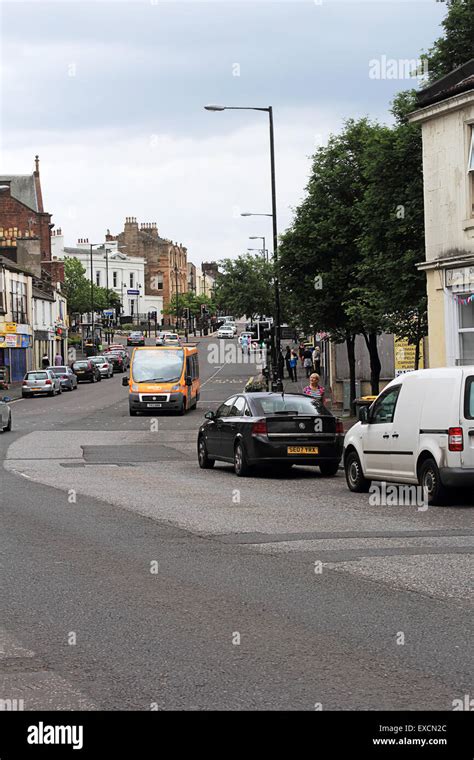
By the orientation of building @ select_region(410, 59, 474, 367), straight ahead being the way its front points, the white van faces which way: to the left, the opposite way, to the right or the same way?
to the right

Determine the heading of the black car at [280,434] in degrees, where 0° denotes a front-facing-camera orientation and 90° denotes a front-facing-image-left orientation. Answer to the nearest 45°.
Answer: approximately 135°

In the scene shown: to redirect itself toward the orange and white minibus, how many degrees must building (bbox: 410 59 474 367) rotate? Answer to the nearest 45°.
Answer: approximately 90° to its right

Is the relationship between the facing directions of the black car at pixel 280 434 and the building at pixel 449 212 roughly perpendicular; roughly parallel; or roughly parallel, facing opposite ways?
roughly perpendicular

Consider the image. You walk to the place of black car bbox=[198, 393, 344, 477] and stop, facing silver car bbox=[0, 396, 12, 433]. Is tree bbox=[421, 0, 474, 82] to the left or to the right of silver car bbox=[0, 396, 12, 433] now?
right

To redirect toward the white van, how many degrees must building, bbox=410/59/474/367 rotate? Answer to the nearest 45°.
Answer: approximately 45° to its left

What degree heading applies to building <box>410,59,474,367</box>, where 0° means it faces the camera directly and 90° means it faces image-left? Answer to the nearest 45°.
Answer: approximately 45°

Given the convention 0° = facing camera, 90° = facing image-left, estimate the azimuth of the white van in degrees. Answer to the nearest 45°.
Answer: approximately 135°
